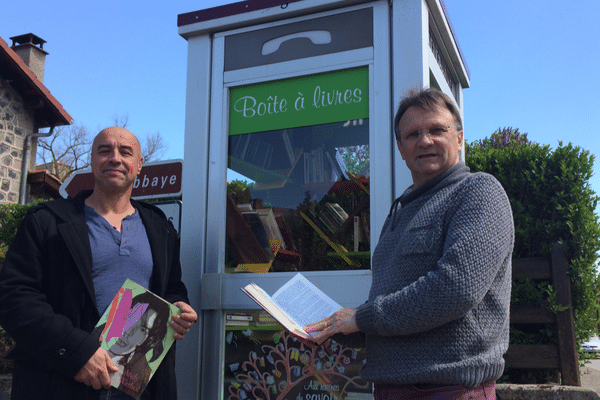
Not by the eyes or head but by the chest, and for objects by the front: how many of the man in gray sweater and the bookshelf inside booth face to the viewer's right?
0

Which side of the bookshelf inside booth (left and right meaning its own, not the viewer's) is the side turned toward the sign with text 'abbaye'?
right

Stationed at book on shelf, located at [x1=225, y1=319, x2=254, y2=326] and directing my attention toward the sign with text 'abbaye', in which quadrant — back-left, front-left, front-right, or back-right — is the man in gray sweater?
back-left

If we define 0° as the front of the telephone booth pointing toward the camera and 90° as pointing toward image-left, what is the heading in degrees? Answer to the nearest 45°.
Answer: approximately 0°

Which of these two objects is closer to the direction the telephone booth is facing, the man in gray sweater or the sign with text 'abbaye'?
the man in gray sweater

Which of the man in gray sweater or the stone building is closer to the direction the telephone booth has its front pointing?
the man in gray sweater

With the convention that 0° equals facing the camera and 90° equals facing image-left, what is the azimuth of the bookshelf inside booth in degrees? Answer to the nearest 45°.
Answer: approximately 0°

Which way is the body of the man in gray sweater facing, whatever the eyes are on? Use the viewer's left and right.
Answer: facing the viewer and to the left of the viewer

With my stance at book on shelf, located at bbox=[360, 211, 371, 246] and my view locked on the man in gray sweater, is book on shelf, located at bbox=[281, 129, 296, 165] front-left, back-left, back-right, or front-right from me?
back-right

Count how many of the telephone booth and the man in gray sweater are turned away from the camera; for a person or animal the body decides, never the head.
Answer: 0

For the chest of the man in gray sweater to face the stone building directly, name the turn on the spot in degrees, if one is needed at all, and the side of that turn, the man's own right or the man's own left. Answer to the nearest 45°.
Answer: approximately 90° to the man's own right
